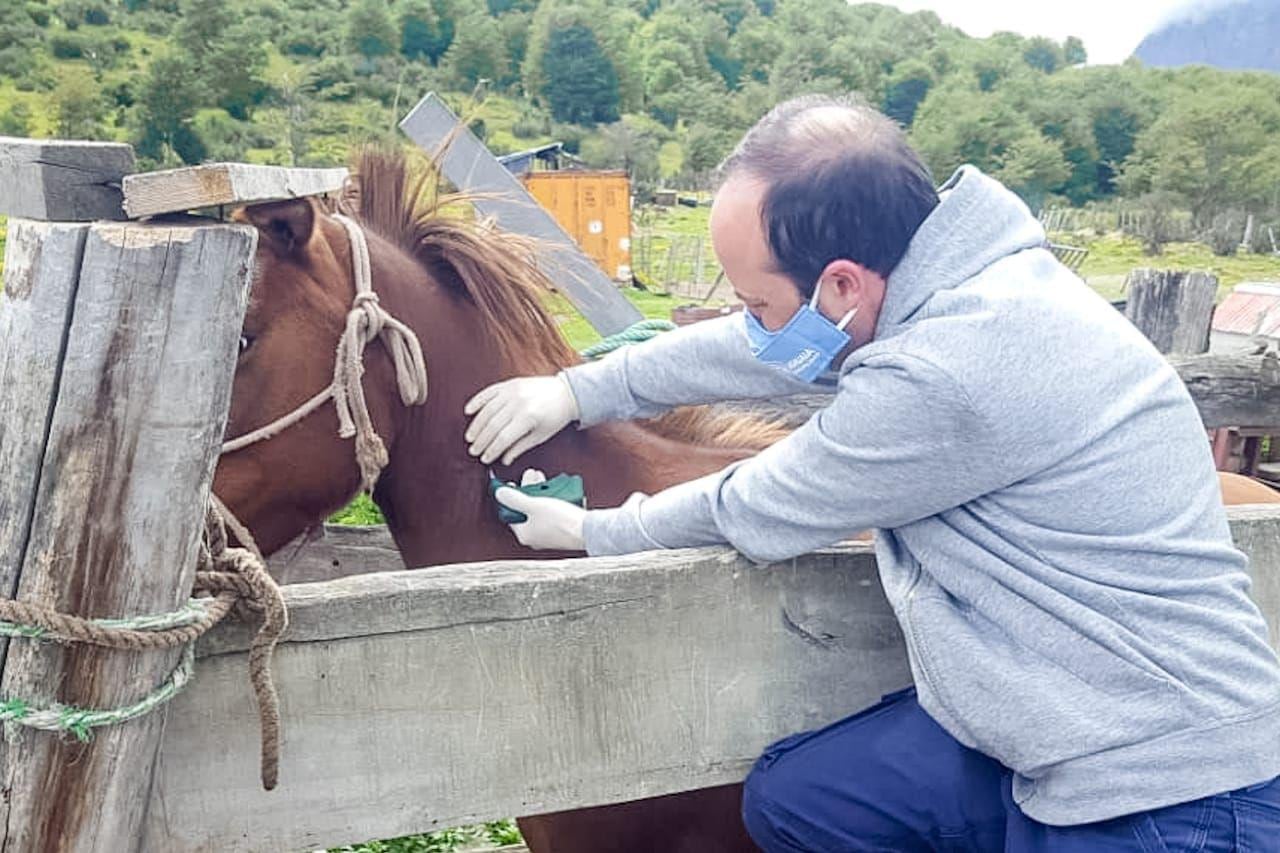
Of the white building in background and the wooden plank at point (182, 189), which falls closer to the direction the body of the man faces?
the wooden plank

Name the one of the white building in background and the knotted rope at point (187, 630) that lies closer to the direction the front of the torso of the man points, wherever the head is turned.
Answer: the knotted rope

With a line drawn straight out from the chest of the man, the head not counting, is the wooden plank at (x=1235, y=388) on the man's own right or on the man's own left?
on the man's own right

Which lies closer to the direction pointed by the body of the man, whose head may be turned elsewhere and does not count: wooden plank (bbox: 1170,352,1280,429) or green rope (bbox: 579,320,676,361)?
the green rope

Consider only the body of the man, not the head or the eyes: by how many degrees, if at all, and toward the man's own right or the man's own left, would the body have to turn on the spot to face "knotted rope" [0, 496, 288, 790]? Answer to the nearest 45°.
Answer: approximately 45° to the man's own left

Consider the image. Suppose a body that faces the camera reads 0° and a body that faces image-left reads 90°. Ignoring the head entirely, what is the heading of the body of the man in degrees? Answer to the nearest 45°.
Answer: approximately 90°

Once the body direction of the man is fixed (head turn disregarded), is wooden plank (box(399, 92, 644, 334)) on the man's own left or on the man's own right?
on the man's own right

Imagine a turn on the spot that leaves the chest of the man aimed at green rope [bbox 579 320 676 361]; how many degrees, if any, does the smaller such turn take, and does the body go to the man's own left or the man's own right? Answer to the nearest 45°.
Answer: approximately 45° to the man's own right

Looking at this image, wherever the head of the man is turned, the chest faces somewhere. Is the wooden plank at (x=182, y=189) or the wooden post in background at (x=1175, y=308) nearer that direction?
the wooden plank

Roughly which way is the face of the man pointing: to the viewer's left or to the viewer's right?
to the viewer's left

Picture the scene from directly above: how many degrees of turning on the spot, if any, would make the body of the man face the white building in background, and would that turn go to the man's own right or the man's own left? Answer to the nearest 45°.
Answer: approximately 90° to the man's own right

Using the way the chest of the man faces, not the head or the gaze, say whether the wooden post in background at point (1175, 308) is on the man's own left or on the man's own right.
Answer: on the man's own right
